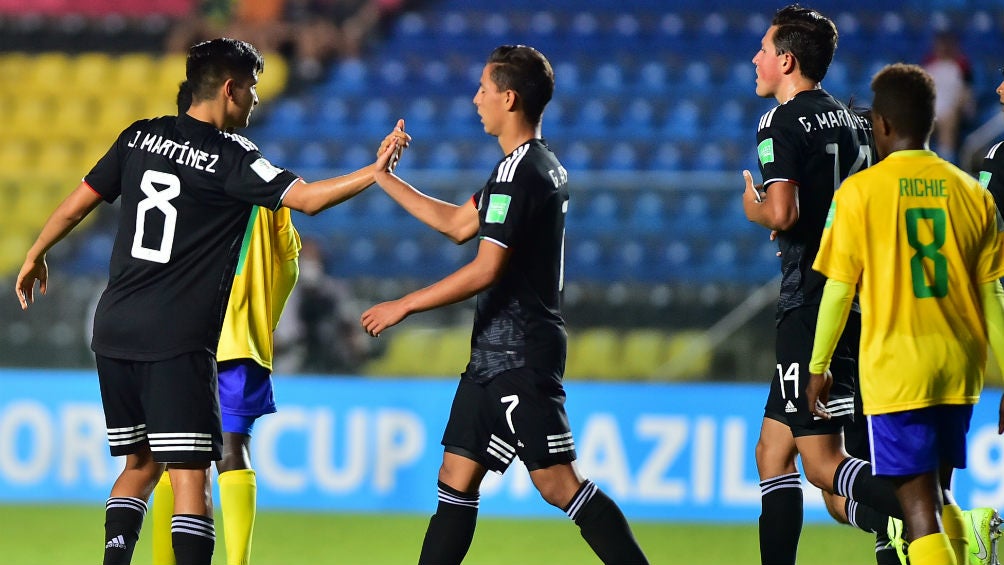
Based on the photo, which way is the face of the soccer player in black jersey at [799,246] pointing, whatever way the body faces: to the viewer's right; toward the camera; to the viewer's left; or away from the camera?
to the viewer's left

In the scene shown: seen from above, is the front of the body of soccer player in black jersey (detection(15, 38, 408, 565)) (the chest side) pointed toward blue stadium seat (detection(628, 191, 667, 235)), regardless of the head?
yes

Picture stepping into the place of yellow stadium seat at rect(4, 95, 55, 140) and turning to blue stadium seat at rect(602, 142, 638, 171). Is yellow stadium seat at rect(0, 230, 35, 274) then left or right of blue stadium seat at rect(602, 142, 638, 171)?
right

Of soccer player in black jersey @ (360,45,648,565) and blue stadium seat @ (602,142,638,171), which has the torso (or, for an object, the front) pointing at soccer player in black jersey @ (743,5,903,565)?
the blue stadium seat

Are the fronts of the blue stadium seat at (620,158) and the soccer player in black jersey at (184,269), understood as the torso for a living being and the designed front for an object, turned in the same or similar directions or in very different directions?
very different directions

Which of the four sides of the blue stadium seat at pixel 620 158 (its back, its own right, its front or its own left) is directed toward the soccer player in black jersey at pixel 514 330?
front

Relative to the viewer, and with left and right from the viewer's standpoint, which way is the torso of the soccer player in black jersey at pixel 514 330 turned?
facing to the left of the viewer

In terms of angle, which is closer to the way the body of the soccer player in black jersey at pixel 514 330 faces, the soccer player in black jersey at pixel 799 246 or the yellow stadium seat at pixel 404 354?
the yellow stadium seat

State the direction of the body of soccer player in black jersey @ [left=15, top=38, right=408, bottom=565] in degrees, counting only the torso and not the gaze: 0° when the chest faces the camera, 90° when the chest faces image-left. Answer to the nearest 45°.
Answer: approximately 225°

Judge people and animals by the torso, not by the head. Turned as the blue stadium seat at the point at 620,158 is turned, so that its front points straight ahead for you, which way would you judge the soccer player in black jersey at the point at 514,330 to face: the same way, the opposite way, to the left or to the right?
to the right

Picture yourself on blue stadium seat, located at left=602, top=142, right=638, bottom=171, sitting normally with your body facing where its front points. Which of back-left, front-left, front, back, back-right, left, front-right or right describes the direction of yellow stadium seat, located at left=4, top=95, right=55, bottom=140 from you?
right

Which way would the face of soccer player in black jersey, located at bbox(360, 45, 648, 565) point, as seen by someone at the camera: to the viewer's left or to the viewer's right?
to the viewer's left

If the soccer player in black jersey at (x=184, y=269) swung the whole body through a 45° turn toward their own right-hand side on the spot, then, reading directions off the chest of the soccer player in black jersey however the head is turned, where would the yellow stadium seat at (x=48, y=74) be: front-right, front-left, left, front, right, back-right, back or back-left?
left

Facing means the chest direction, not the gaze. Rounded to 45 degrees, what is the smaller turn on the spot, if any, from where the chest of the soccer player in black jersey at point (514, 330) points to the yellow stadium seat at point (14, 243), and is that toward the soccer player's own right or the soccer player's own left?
approximately 45° to the soccer player's own right

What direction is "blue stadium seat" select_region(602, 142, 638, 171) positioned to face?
toward the camera

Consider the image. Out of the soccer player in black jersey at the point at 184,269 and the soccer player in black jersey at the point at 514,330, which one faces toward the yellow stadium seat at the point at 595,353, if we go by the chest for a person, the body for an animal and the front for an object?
the soccer player in black jersey at the point at 184,269

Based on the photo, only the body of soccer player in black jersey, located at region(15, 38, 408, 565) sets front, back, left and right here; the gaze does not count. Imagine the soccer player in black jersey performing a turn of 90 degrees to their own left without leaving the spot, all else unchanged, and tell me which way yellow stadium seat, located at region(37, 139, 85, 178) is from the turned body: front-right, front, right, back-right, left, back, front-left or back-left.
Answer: front-right
